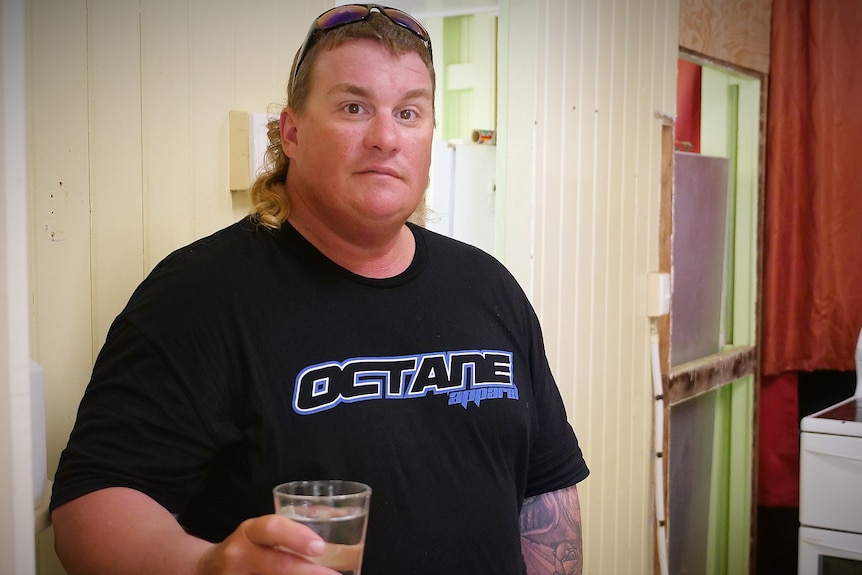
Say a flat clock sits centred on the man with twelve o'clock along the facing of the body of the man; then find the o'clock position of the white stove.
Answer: The white stove is roughly at 9 o'clock from the man.

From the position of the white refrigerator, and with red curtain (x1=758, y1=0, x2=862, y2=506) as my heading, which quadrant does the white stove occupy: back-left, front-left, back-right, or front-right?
front-right

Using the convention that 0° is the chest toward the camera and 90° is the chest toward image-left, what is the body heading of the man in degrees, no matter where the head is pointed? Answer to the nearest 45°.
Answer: approximately 315°

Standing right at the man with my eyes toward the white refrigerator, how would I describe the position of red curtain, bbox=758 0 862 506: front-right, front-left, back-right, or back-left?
front-right

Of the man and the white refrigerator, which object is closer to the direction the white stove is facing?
the man

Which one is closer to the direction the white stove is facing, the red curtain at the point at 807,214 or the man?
the man

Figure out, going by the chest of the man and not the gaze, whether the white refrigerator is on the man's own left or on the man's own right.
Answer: on the man's own left

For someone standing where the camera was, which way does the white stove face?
facing the viewer

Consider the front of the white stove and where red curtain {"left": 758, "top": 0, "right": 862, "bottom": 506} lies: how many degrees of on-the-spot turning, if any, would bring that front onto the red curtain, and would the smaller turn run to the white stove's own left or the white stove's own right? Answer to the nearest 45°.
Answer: approximately 180°

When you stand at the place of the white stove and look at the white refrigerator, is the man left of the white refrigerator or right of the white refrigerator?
left

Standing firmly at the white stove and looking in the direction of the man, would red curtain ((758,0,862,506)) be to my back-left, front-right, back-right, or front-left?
back-right

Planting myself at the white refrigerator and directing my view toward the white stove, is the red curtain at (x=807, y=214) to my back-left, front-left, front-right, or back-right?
front-left

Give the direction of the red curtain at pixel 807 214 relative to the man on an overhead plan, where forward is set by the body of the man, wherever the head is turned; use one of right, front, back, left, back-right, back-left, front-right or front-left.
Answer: left
